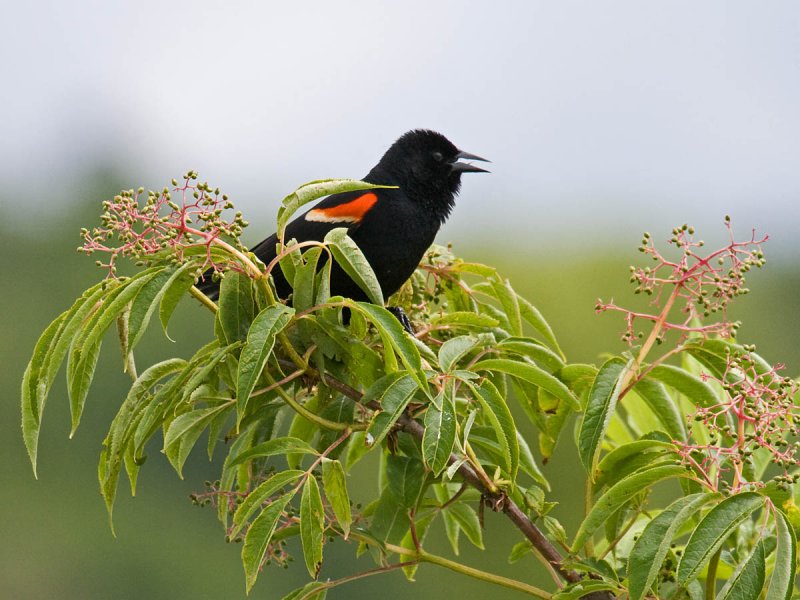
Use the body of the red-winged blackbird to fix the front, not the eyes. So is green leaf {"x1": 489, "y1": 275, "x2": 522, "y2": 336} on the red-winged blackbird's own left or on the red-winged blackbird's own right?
on the red-winged blackbird's own left

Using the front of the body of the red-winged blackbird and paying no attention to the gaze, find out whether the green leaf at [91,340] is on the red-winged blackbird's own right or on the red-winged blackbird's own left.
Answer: on the red-winged blackbird's own right

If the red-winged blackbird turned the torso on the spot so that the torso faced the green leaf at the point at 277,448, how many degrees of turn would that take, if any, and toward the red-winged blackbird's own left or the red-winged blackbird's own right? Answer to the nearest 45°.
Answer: approximately 180°

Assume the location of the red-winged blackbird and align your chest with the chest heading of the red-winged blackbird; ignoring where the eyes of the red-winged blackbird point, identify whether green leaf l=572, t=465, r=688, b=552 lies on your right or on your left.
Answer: on your right

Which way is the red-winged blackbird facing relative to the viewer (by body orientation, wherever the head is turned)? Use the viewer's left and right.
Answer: facing to the right of the viewer

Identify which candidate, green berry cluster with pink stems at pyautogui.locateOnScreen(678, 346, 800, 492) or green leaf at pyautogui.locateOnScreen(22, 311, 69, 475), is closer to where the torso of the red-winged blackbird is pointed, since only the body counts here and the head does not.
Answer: the green berry cluster with pink stems

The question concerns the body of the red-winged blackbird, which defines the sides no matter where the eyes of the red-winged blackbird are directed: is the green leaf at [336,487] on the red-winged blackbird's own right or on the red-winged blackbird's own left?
on the red-winged blackbird's own right

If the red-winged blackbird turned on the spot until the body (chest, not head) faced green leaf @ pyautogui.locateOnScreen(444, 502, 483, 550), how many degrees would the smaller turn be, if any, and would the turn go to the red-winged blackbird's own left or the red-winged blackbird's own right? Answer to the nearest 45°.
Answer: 0° — it already faces it

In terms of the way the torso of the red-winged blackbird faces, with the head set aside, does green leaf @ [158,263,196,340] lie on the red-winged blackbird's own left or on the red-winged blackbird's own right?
on the red-winged blackbird's own right

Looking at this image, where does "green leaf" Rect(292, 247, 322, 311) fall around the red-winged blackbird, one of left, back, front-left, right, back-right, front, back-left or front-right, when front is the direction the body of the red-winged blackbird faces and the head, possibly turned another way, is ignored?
right
